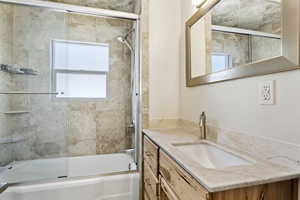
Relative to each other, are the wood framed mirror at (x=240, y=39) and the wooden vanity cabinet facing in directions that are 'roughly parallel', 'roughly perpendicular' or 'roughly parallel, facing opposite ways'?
roughly parallel

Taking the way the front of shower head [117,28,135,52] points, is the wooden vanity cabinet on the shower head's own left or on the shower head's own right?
on the shower head's own left

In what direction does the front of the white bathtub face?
toward the camera

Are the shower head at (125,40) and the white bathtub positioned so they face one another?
no

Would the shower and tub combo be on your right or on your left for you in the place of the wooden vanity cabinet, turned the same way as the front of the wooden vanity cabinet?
on your right

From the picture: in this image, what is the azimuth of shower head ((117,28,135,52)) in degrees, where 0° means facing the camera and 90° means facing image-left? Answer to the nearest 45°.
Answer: approximately 90°

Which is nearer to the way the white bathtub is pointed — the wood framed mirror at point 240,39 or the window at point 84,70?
the wood framed mirror

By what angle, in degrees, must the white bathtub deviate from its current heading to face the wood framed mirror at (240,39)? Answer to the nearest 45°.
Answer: approximately 45° to its left

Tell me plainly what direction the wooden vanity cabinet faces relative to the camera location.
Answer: facing the viewer and to the left of the viewer
